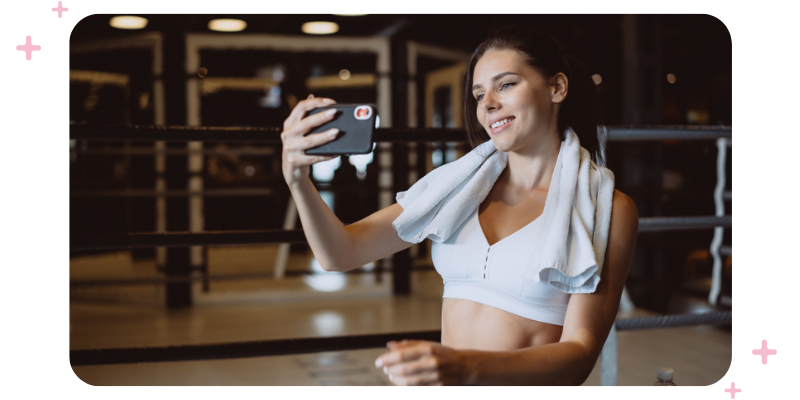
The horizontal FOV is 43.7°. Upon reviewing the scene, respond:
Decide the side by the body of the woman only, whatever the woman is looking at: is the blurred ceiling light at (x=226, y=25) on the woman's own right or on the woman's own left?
on the woman's own right

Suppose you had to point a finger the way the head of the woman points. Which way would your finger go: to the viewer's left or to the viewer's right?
to the viewer's left

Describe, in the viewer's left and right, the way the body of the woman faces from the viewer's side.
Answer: facing the viewer and to the left of the viewer

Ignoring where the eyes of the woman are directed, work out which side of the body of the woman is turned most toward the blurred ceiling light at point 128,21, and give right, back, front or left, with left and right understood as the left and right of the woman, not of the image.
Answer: right

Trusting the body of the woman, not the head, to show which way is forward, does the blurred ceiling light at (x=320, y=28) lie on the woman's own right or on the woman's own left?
on the woman's own right

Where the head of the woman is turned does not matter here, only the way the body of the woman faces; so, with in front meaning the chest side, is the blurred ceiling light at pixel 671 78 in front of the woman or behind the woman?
behind
